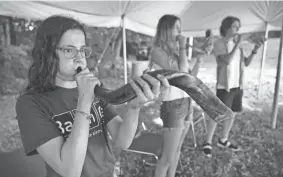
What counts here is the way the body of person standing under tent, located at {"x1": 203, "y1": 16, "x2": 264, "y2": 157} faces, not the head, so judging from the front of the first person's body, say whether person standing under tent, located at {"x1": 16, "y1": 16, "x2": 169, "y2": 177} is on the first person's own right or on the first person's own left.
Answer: on the first person's own right

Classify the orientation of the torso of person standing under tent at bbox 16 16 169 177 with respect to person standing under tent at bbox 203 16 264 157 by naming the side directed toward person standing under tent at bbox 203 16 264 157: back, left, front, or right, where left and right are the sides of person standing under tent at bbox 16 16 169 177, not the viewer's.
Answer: left

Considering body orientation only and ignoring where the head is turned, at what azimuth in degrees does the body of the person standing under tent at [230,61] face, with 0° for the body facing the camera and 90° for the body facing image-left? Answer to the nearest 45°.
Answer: approximately 315°

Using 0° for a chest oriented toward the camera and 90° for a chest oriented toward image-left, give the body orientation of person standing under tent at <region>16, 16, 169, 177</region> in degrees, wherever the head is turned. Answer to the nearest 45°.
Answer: approximately 315°
